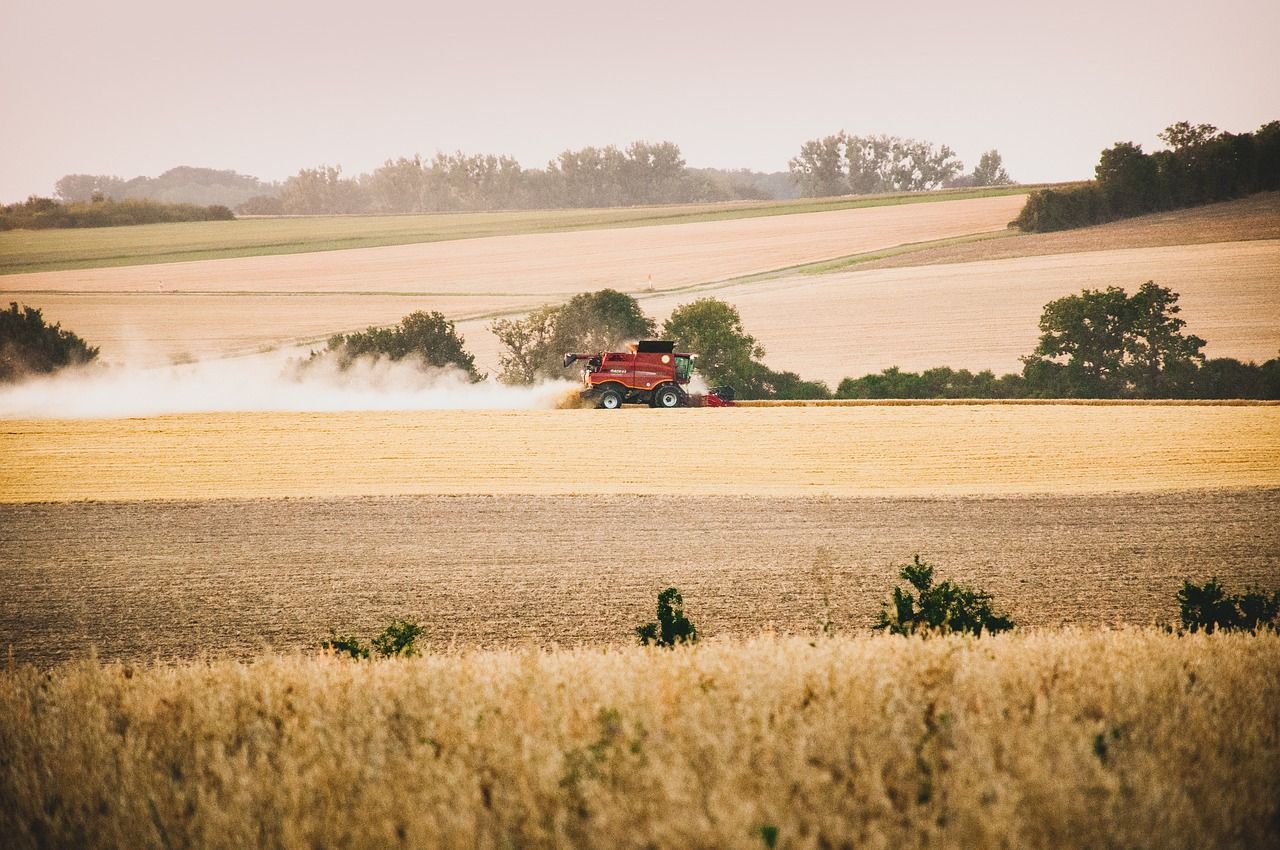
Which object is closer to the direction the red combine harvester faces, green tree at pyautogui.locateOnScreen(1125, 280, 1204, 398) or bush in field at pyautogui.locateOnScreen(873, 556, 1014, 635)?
the green tree

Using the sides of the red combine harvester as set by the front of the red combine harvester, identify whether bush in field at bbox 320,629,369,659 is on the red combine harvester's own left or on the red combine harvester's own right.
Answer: on the red combine harvester's own right

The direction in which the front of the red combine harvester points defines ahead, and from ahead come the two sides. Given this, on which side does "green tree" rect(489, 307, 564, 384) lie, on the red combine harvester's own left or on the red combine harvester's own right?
on the red combine harvester's own left

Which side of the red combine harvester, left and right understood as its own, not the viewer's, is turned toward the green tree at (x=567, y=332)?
left

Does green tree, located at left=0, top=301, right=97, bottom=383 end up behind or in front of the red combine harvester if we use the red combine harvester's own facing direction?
behind

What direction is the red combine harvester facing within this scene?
to the viewer's right

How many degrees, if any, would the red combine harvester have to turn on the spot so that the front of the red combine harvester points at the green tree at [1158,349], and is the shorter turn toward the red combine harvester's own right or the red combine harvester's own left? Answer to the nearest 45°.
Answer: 0° — it already faces it

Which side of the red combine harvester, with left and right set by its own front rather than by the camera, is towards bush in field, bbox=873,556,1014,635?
right

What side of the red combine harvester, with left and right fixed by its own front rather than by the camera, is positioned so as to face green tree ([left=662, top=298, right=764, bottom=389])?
left

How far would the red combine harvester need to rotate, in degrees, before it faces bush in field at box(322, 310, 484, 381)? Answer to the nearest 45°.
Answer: approximately 135° to its left

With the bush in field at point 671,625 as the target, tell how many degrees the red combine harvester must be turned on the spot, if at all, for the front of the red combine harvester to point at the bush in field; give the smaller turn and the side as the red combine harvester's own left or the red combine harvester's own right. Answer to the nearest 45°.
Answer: approximately 90° to the red combine harvester's own right

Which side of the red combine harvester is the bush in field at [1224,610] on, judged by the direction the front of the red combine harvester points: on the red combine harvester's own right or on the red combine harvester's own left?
on the red combine harvester's own right
